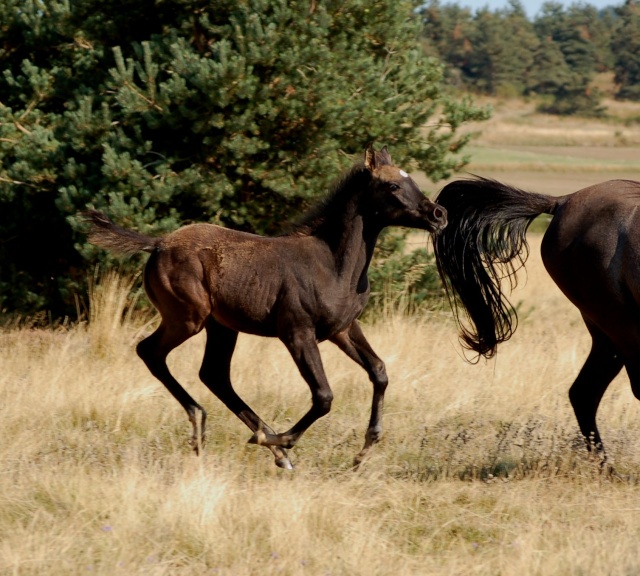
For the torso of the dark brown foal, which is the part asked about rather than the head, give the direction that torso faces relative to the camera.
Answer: to the viewer's right

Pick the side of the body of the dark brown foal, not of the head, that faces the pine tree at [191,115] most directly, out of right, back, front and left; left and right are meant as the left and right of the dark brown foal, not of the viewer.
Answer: left

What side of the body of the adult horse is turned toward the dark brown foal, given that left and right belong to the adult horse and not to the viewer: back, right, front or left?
back

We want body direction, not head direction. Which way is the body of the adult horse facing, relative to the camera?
to the viewer's right

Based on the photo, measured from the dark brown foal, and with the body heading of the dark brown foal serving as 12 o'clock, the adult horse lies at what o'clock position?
The adult horse is roughly at 12 o'clock from the dark brown foal.

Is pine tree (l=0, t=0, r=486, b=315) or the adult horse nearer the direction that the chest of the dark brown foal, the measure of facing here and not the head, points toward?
the adult horse
